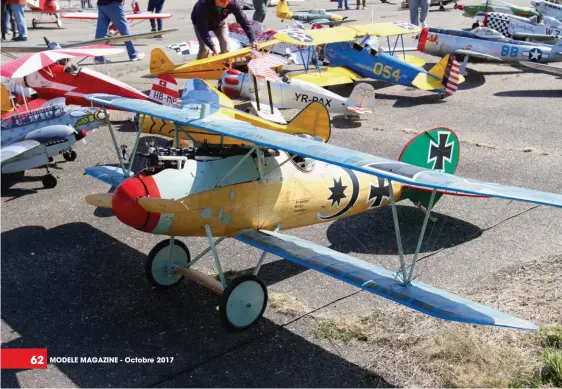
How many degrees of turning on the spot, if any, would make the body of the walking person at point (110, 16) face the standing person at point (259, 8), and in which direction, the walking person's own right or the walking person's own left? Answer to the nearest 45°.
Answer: approximately 45° to the walking person's own left

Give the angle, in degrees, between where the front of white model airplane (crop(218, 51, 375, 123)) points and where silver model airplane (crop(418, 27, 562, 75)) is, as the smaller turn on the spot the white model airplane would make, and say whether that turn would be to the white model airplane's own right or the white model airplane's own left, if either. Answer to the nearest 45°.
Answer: approximately 135° to the white model airplane's own right

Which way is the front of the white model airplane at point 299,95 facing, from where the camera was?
facing to the left of the viewer

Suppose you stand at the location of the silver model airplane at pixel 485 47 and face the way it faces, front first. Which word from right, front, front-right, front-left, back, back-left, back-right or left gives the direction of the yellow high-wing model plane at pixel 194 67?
front-left

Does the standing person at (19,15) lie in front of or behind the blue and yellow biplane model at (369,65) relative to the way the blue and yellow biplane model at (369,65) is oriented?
in front

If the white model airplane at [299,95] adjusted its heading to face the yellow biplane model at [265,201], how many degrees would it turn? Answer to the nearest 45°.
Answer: approximately 90° to its left

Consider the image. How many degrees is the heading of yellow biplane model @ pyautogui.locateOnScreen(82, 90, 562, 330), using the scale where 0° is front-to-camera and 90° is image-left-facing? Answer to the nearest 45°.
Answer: approximately 45°

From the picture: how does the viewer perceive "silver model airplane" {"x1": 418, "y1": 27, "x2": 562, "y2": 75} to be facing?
facing to the left of the viewer

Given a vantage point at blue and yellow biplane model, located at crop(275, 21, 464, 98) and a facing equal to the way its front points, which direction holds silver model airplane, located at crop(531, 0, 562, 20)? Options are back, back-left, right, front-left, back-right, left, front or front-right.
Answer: right

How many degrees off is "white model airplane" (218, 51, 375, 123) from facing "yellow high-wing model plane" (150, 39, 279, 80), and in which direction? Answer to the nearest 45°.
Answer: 0° — it already faces it

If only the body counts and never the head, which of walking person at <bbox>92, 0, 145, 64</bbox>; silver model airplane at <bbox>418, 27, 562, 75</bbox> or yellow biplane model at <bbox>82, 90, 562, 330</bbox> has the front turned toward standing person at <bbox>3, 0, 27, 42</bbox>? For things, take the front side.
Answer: the silver model airplane

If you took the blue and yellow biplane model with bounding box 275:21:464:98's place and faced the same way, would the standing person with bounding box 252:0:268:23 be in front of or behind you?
in front
